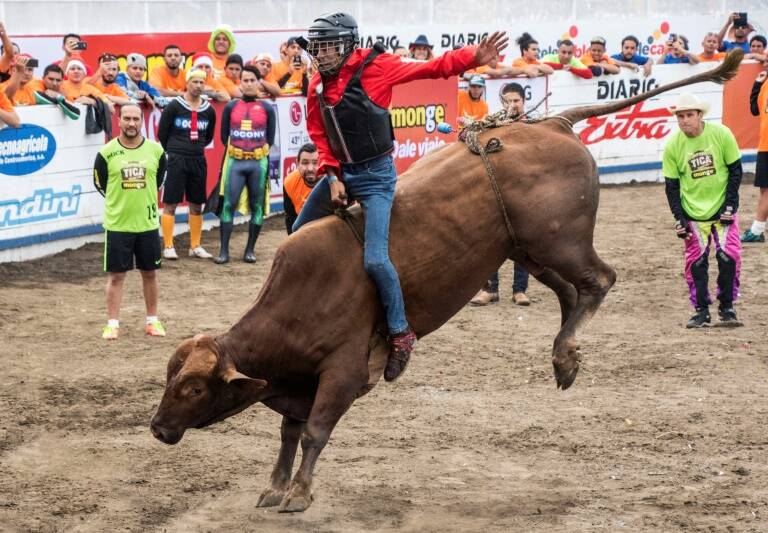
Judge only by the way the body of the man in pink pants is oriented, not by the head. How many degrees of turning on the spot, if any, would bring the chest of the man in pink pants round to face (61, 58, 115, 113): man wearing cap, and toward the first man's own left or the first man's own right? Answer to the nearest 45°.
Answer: approximately 90° to the first man's own right

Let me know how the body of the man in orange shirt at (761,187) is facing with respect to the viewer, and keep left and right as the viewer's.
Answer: facing the viewer and to the left of the viewer

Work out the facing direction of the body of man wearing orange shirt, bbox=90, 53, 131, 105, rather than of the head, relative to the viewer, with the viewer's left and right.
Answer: facing the viewer and to the right of the viewer

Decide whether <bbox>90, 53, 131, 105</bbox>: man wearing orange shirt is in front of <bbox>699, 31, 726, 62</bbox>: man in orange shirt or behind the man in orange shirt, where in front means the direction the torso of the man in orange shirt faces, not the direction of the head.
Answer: in front

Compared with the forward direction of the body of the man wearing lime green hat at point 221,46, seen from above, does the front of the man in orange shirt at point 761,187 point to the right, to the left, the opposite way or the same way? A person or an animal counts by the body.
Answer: to the right

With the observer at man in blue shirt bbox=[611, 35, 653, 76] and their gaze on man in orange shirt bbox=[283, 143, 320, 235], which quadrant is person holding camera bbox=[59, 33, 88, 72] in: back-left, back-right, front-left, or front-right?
front-right

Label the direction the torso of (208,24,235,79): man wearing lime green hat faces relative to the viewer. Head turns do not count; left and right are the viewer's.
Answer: facing the viewer

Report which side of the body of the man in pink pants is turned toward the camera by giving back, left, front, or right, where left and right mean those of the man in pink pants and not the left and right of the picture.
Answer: front

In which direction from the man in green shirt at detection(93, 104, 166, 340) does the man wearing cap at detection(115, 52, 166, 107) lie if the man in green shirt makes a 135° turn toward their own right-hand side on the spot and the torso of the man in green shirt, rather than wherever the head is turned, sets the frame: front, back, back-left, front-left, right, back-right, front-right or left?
front-right

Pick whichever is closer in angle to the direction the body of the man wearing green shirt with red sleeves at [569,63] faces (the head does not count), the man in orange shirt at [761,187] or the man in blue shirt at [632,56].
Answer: the man in orange shirt

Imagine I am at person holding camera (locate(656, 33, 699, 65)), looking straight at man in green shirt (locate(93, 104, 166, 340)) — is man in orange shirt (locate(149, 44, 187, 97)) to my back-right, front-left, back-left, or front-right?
front-right

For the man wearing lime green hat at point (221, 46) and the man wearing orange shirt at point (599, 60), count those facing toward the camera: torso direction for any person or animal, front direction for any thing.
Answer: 2

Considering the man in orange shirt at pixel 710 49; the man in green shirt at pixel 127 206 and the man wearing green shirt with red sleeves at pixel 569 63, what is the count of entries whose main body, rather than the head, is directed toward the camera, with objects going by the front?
3

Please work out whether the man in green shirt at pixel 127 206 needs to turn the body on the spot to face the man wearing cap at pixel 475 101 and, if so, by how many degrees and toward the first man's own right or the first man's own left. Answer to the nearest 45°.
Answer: approximately 135° to the first man's own left

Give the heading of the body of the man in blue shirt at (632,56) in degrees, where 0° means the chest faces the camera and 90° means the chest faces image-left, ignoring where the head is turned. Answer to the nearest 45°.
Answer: approximately 0°
